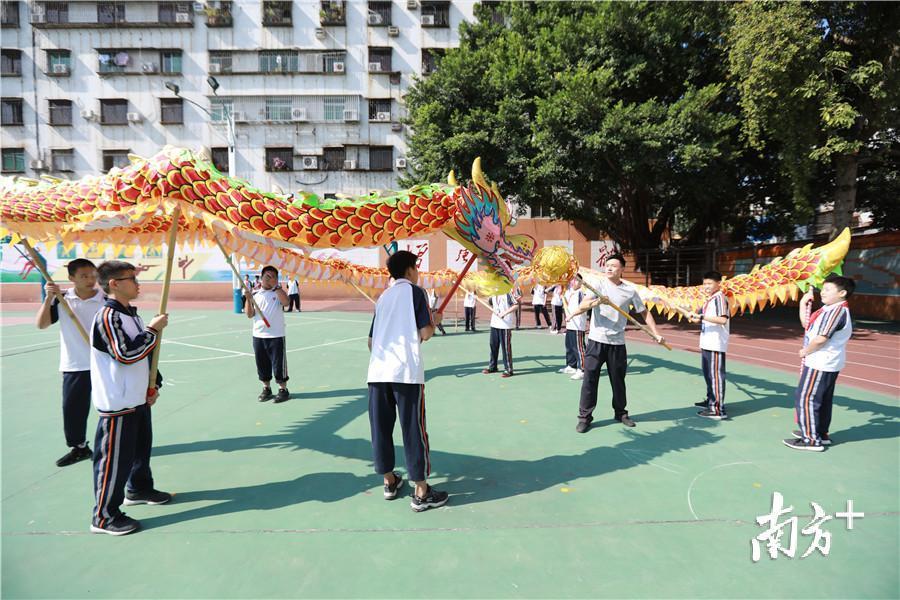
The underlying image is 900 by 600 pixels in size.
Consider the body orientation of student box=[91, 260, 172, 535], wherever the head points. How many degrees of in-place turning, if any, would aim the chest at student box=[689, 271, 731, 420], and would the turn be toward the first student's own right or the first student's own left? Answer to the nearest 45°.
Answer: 0° — they already face them

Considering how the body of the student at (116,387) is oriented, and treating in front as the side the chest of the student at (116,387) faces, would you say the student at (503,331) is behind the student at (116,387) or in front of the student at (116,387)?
in front

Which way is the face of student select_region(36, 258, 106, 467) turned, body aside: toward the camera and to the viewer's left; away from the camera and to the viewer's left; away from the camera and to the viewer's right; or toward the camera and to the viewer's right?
toward the camera and to the viewer's right

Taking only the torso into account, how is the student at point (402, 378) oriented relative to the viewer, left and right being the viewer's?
facing away from the viewer and to the right of the viewer

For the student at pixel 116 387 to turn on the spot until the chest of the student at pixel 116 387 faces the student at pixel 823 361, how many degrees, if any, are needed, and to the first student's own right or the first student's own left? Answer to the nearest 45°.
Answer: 0° — they already face them

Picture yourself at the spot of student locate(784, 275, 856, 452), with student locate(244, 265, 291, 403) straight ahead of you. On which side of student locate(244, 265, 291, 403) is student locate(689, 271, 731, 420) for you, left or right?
right

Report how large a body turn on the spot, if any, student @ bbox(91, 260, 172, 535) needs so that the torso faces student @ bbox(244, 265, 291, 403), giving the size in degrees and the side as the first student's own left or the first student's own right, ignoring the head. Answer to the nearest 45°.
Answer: approximately 45° to the first student's own left

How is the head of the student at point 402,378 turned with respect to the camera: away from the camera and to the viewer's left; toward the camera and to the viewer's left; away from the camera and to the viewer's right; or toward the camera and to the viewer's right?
away from the camera and to the viewer's right

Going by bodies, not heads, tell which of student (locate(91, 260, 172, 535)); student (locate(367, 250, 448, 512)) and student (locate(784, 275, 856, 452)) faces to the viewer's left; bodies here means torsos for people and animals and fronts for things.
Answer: student (locate(784, 275, 856, 452))

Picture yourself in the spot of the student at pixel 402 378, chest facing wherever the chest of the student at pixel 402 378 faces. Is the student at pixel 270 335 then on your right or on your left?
on your left

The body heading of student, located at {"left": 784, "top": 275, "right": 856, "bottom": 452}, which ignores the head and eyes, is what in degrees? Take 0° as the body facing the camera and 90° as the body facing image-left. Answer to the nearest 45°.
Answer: approximately 90°

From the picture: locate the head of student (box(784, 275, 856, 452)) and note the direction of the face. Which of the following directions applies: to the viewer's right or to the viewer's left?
to the viewer's left

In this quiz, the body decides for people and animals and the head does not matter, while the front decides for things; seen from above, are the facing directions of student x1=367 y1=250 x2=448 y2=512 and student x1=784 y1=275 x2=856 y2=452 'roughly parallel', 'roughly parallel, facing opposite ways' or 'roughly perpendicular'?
roughly perpendicular

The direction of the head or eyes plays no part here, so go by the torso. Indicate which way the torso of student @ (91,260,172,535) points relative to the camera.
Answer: to the viewer's right
